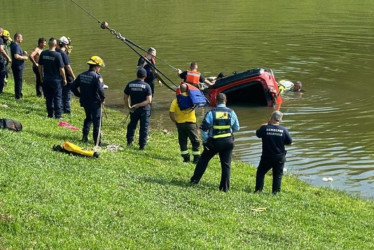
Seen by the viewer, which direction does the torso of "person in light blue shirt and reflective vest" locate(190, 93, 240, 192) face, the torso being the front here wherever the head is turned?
away from the camera

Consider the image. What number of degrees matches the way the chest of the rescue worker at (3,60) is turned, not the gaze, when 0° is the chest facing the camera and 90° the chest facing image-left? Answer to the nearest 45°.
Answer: approximately 270°

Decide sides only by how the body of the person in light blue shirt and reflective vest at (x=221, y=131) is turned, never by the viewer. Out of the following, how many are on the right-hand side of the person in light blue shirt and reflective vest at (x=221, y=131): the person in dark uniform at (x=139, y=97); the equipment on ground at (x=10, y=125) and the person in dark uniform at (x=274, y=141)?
1

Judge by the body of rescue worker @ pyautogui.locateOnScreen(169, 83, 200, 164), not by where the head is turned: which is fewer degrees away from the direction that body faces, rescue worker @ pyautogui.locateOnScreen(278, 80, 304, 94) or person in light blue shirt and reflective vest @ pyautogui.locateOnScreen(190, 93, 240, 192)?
the rescue worker

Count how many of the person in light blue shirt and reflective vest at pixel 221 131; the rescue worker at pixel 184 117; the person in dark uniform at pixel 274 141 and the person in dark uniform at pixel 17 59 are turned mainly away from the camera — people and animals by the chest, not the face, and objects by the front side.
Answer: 3

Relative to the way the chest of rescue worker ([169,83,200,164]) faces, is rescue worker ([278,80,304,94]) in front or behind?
in front

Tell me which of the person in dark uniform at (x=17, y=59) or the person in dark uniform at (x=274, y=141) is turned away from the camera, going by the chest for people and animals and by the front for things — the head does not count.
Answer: the person in dark uniform at (x=274, y=141)

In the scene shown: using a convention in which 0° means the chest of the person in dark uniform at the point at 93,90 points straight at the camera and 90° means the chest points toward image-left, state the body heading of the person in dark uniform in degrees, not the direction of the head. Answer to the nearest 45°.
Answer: approximately 225°

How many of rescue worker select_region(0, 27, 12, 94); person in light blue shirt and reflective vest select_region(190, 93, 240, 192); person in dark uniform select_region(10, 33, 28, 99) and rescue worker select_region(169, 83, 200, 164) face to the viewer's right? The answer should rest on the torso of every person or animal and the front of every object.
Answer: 2

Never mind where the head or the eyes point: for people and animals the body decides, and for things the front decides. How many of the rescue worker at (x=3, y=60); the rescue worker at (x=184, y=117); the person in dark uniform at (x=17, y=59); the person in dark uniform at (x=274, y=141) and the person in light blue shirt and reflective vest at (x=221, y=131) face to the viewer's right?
2

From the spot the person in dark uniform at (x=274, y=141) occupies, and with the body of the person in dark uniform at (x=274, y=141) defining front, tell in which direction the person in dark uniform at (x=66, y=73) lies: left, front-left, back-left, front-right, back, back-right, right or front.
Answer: front-left

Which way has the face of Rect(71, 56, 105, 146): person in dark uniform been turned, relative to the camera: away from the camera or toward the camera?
away from the camera

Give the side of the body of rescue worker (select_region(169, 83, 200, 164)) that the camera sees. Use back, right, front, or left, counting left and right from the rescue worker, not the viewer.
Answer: back

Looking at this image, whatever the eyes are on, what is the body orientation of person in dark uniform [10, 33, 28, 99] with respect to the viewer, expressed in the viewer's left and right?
facing to the right of the viewer

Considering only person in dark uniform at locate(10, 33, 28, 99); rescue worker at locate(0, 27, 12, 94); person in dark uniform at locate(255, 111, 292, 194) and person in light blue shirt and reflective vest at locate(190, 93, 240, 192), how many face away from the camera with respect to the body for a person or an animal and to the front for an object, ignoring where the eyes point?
2
